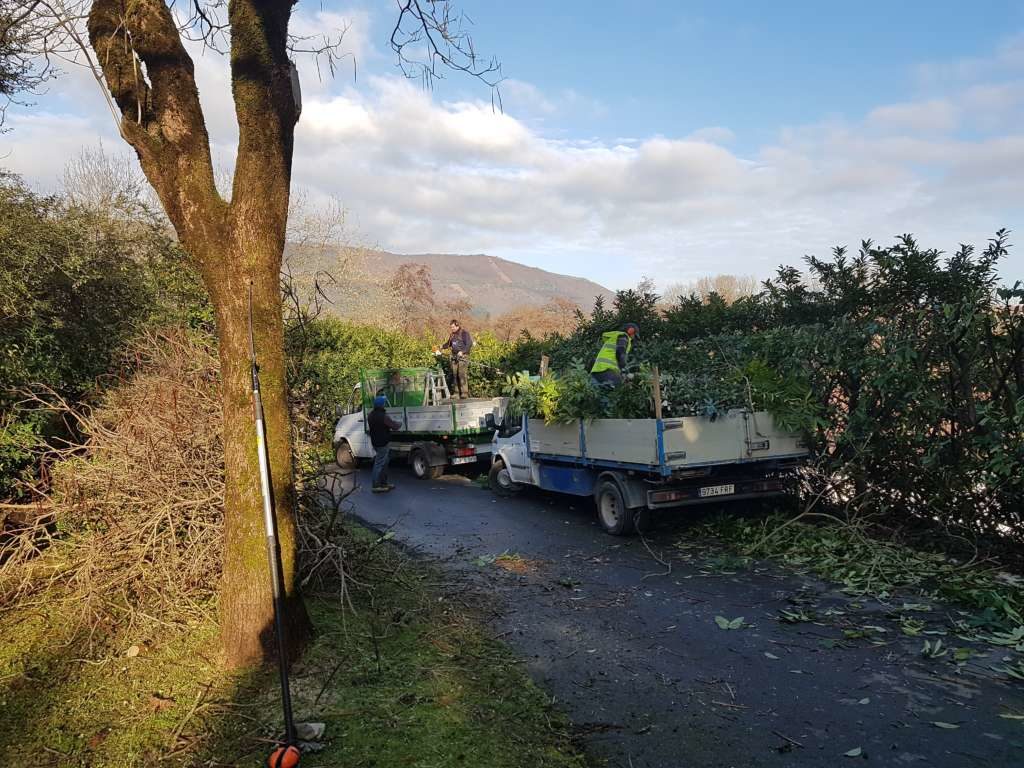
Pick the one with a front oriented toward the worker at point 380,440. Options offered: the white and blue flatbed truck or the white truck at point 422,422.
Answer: the white and blue flatbed truck

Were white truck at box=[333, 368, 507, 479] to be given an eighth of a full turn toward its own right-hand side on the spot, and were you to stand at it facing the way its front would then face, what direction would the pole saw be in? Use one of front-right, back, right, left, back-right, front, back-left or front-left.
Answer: back

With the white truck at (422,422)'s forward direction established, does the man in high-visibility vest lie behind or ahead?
behind

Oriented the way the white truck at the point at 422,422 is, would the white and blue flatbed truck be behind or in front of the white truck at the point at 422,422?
behind

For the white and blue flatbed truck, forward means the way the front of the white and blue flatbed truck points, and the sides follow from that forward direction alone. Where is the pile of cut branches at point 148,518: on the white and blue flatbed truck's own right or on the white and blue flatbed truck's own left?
on the white and blue flatbed truck's own left

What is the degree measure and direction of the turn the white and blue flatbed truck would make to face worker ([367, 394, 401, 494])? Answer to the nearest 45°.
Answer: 0° — it already faces them

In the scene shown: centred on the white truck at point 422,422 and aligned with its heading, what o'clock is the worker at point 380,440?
The worker is roughly at 8 o'clock from the white truck.

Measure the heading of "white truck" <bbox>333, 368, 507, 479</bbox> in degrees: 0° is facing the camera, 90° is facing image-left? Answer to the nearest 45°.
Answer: approximately 135°

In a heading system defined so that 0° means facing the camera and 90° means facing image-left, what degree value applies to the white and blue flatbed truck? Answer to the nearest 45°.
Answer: approximately 135°
